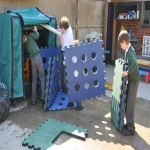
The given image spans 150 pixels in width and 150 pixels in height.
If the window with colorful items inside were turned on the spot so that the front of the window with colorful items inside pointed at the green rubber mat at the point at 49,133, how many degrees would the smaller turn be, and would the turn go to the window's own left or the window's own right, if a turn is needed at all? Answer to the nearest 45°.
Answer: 0° — it already faces it

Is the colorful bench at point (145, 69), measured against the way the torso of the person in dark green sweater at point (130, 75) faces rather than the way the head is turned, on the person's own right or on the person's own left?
on the person's own right

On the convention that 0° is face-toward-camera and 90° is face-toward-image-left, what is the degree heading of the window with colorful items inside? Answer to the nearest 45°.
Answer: approximately 0°

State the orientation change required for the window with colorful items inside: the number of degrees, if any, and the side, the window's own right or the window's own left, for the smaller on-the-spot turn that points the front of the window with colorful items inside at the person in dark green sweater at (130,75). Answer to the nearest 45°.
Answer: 0° — it already faces them

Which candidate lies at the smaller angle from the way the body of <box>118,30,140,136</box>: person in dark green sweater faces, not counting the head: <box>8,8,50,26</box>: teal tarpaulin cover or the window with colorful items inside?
the teal tarpaulin cover

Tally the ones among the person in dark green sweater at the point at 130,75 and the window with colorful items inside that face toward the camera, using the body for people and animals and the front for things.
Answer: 1

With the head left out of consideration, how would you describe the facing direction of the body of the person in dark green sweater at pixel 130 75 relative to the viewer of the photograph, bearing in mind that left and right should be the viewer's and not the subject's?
facing to the left of the viewer

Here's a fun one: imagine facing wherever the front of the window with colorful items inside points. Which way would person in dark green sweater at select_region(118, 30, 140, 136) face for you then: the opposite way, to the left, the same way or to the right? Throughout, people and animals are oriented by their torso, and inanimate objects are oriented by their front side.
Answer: to the right
